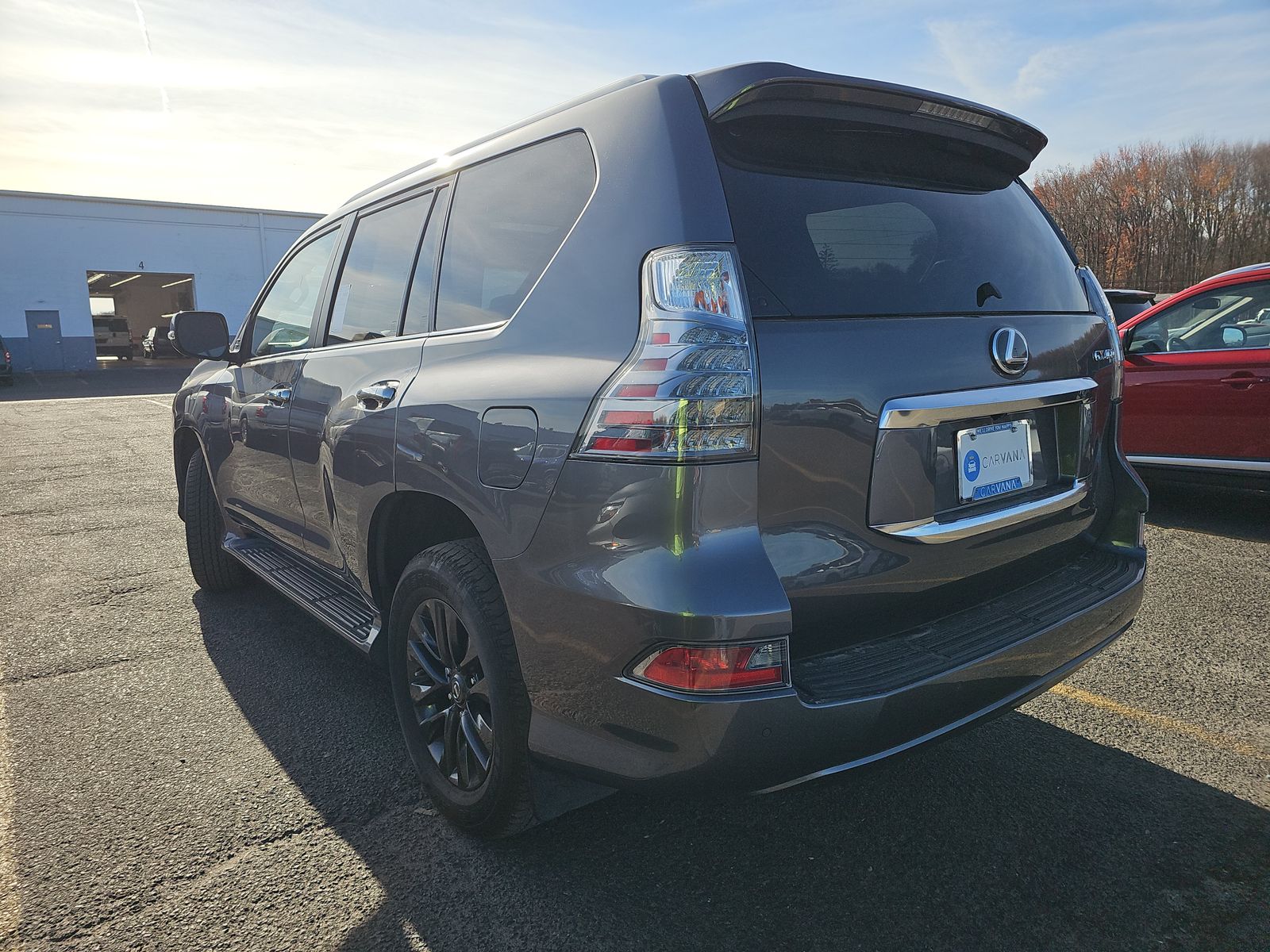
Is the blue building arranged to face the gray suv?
yes

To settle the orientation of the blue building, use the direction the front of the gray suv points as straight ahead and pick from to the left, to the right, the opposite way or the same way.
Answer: the opposite way

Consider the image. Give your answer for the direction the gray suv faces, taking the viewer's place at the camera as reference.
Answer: facing away from the viewer and to the left of the viewer

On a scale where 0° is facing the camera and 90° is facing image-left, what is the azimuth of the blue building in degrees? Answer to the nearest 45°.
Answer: approximately 0°

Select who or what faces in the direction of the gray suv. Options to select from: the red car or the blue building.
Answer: the blue building
